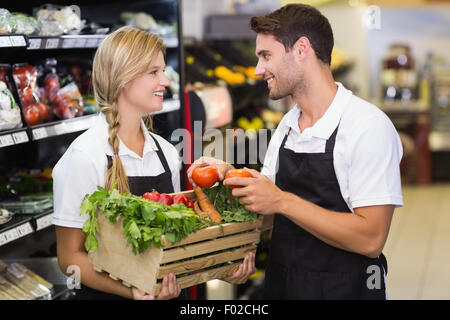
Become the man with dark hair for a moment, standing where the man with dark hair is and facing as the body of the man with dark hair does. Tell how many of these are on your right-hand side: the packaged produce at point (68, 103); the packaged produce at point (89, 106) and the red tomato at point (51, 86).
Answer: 3

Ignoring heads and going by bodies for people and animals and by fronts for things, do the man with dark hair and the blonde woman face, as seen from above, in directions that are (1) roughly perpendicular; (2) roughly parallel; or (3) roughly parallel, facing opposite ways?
roughly perpendicular

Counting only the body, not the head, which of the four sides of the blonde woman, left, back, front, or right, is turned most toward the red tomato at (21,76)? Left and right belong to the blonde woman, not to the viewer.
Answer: back

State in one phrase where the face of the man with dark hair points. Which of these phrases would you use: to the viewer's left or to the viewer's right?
to the viewer's left

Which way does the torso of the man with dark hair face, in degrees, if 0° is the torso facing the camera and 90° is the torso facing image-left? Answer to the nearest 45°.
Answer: approximately 45°

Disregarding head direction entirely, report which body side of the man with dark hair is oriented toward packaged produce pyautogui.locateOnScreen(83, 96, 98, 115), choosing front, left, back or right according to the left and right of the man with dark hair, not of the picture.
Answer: right

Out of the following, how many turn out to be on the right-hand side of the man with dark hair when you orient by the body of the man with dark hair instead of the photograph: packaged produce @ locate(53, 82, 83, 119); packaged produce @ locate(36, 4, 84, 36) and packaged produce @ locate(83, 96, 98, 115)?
3

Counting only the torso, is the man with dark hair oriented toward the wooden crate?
yes

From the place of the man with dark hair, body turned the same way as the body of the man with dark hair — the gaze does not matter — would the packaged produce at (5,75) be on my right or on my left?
on my right

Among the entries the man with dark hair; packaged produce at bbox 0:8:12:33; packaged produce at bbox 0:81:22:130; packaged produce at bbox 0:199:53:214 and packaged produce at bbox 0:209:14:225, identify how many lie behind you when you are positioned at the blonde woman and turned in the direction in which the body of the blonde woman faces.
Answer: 4

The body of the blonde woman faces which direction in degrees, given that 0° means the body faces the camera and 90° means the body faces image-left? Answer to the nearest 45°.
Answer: approximately 315°

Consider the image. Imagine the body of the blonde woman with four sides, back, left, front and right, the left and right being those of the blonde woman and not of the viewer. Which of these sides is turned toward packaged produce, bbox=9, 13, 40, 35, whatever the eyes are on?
back
